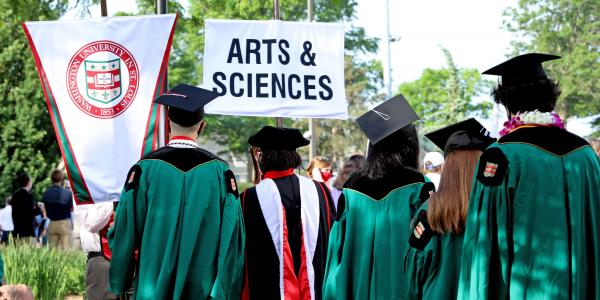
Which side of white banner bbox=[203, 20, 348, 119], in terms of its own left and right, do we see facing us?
front

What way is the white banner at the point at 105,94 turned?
toward the camera

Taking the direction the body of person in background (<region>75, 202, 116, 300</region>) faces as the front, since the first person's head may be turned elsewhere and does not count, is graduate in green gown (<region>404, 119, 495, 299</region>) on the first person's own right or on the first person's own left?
on the first person's own right

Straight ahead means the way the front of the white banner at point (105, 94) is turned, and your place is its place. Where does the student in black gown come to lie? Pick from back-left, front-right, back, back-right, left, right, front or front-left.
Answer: front-left

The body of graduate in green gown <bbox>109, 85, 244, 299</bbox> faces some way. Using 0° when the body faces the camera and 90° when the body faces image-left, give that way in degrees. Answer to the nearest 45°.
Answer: approximately 180°

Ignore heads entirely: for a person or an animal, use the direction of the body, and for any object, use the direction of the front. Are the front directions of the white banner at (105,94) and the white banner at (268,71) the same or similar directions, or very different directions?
same or similar directions

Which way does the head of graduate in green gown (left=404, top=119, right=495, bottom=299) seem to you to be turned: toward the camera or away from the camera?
away from the camera

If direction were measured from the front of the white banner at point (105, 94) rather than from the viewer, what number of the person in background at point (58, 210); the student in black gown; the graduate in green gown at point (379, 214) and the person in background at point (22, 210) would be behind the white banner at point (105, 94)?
2

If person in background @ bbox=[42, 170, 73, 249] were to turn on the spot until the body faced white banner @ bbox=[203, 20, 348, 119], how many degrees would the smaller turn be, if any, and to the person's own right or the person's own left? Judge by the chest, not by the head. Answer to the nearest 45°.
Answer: approximately 180°

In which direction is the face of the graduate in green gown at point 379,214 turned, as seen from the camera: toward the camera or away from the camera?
away from the camera

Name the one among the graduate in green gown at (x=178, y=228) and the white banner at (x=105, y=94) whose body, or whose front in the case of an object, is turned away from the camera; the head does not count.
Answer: the graduate in green gown

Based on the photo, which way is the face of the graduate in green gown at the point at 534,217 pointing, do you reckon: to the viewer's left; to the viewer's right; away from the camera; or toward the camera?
away from the camera
